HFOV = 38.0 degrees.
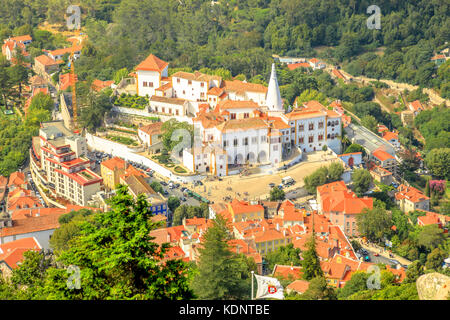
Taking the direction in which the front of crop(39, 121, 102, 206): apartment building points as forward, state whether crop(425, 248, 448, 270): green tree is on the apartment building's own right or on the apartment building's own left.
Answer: on the apartment building's own left

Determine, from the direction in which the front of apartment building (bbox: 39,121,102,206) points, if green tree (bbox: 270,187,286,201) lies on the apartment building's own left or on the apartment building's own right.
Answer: on the apartment building's own left

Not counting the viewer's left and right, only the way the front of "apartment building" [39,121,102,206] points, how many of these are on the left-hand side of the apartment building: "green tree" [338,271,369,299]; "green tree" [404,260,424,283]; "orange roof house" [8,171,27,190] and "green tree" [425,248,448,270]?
3

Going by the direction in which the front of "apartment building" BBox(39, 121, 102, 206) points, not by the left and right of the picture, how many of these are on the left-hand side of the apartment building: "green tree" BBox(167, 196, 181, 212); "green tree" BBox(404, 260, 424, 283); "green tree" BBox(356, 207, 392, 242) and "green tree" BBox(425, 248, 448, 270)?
4

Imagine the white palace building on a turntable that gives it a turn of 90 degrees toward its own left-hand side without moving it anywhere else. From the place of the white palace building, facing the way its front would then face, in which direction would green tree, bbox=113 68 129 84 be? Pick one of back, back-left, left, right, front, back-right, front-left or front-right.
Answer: back-left

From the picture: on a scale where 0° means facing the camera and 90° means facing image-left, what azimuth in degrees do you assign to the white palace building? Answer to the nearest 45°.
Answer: approximately 0°

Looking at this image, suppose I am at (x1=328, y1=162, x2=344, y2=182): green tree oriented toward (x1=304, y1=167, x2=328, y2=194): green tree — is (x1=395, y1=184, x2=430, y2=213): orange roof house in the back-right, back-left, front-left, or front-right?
back-left

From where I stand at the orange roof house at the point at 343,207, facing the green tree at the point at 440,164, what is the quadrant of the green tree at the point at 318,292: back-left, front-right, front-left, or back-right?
back-right

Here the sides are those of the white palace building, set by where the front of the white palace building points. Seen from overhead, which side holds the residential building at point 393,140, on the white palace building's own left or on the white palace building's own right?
on the white palace building's own left

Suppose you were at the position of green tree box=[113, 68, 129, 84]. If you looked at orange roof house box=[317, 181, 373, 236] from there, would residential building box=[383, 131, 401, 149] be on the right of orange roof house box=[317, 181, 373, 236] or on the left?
left
